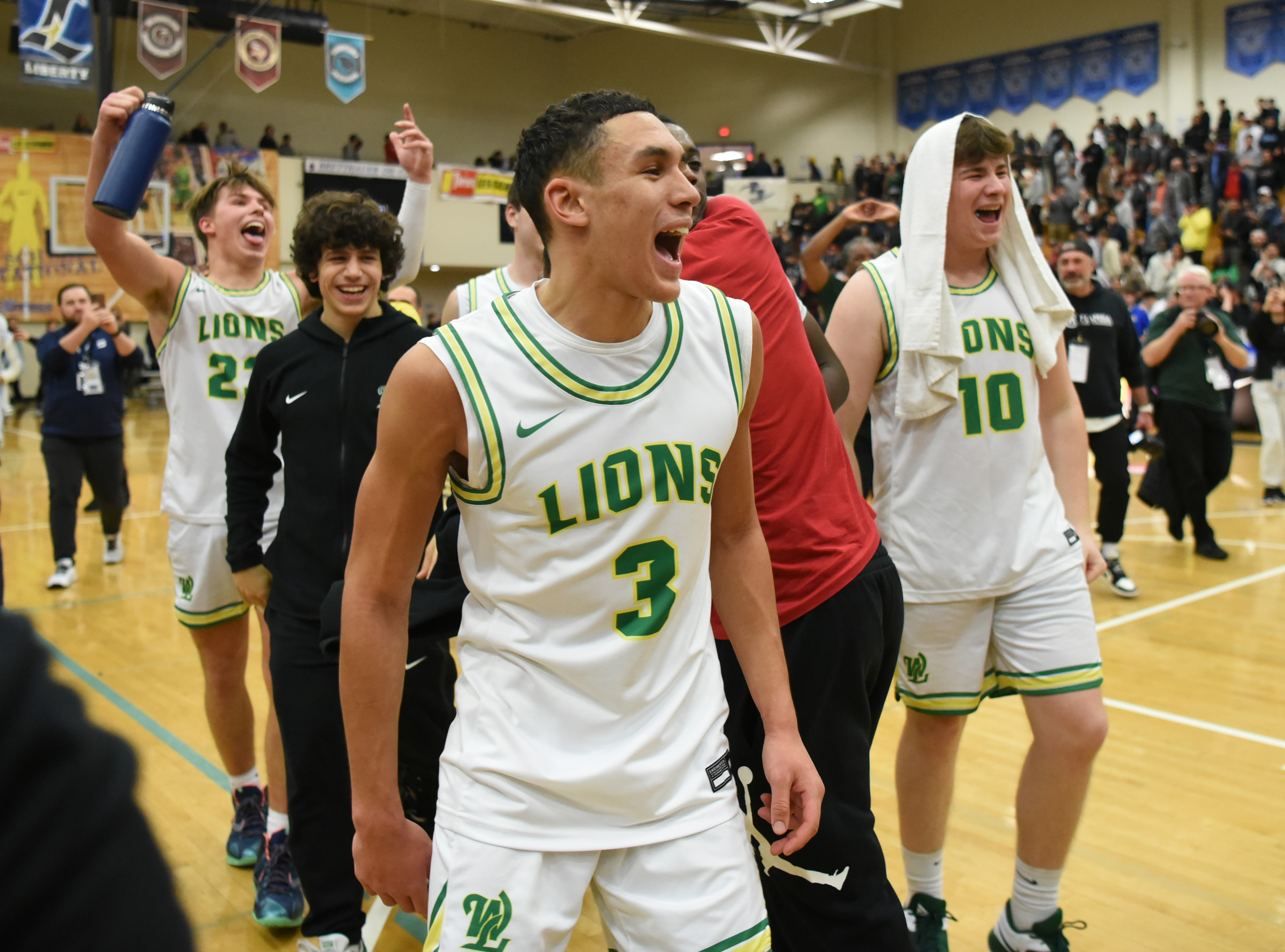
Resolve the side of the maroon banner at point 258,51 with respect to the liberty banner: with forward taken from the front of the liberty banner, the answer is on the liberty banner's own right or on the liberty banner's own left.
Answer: on the liberty banner's own left

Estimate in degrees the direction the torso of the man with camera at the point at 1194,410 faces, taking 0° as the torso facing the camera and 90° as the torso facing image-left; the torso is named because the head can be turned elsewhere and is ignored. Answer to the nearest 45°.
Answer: approximately 0°

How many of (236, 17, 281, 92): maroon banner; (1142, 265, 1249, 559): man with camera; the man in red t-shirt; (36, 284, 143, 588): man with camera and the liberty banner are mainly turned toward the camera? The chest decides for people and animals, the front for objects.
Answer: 4

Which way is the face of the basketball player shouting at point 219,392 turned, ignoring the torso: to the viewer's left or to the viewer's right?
to the viewer's right
